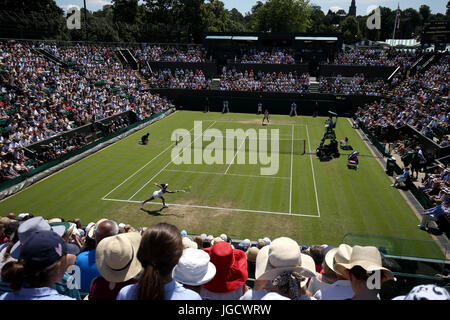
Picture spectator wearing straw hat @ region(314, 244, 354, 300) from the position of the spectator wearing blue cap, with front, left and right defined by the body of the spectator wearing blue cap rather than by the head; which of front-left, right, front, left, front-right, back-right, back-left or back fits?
front-right

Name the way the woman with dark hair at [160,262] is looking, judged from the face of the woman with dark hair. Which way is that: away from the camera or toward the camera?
away from the camera

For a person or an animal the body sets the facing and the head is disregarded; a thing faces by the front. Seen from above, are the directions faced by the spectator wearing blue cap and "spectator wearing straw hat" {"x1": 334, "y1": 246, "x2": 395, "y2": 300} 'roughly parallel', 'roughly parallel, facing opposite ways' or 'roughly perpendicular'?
roughly parallel

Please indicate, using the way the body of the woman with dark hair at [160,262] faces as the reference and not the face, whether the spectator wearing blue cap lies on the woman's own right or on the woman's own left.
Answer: on the woman's own left

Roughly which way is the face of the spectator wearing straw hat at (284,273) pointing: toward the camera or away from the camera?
away from the camera

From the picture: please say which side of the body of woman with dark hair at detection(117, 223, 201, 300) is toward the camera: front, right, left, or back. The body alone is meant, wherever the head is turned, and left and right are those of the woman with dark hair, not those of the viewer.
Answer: back

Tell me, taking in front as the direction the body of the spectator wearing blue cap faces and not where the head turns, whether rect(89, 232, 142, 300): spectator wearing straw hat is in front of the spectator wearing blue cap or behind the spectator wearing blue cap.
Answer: in front

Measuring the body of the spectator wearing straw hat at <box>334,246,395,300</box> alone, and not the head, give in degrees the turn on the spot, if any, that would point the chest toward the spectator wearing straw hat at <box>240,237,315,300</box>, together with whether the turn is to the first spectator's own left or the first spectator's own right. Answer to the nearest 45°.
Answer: approximately 90° to the first spectator's own left

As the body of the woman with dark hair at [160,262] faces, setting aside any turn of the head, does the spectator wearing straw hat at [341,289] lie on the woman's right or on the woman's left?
on the woman's right

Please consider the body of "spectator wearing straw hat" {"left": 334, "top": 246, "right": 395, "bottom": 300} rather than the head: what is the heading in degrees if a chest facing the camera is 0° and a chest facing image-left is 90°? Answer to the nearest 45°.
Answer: approximately 180°

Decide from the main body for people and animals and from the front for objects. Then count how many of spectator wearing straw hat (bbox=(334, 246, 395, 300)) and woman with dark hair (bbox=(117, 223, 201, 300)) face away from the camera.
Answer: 2

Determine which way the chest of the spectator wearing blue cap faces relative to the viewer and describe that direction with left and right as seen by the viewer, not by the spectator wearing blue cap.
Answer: facing away from the viewer and to the right of the viewer

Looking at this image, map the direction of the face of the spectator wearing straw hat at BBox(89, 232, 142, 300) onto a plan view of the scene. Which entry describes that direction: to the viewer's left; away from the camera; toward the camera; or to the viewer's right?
away from the camera
